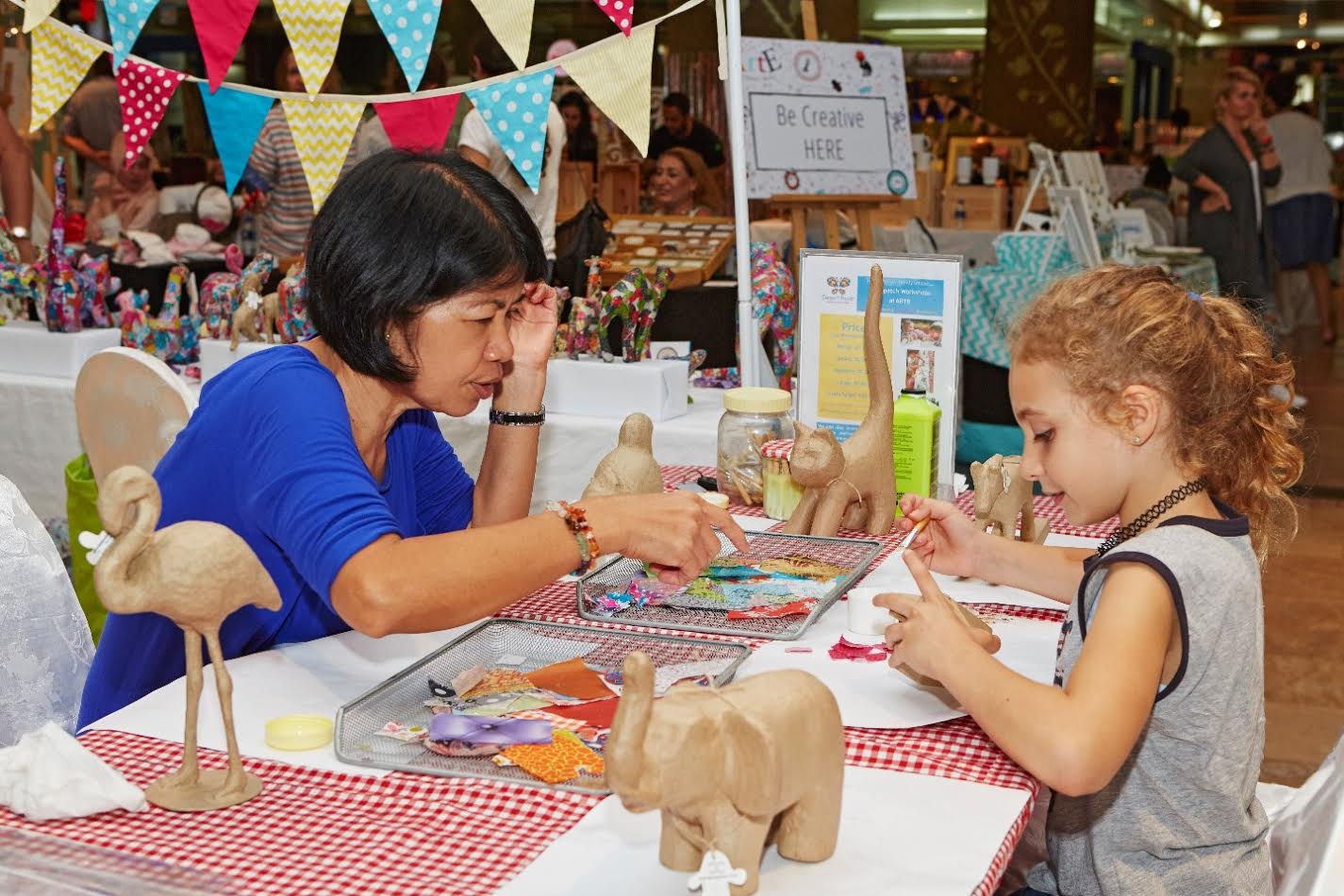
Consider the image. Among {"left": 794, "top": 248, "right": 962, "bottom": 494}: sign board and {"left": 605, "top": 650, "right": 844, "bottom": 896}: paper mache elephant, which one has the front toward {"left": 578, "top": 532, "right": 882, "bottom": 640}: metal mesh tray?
the sign board

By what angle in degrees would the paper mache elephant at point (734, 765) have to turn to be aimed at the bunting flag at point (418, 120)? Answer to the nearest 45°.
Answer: approximately 135° to its right

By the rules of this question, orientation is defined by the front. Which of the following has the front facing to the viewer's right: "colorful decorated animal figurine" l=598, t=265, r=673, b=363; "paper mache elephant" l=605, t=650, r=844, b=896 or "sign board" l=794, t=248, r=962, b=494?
the colorful decorated animal figurine

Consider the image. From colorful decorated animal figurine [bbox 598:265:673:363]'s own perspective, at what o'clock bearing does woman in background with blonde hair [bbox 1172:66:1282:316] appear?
The woman in background with blonde hair is roughly at 10 o'clock from the colorful decorated animal figurine.

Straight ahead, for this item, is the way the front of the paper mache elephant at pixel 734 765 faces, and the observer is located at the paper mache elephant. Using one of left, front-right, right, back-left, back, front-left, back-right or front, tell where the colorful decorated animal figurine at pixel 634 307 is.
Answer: back-right

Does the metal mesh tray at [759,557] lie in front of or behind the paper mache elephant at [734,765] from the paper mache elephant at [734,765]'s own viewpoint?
behind

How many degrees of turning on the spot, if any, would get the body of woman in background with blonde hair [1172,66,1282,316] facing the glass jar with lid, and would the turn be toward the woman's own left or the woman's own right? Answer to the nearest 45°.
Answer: approximately 45° to the woman's own right

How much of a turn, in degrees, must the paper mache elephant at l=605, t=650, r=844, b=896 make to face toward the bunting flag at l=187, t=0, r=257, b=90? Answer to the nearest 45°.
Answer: approximately 90° to its right

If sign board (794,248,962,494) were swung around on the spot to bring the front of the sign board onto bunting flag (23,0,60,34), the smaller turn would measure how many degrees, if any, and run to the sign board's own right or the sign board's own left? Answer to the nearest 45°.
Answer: approximately 90° to the sign board's own right

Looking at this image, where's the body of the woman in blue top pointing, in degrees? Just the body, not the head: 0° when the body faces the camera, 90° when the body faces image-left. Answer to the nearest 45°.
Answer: approximately 315°

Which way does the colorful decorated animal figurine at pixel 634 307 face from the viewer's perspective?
to the viewer's right

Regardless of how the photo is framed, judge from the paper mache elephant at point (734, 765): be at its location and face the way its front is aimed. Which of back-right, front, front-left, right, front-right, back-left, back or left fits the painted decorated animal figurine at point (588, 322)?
back-right
